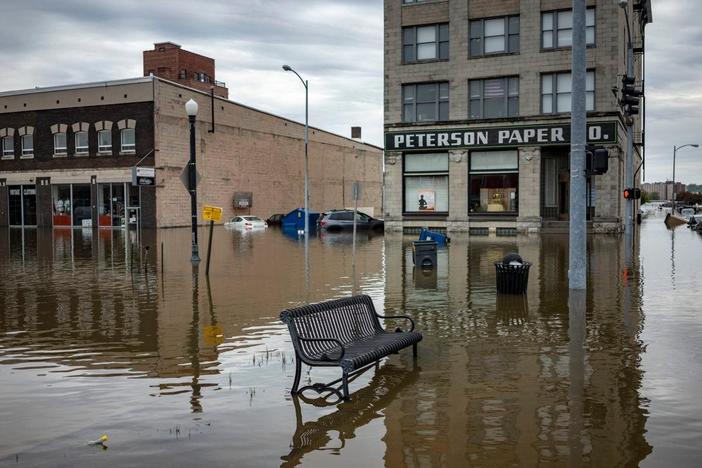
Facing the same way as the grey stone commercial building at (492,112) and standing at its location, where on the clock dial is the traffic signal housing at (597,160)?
The traffic signal housing is roughly at 12 o'clock from the grey stone commercial building.

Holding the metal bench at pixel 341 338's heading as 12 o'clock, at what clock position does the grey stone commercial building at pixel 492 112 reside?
The grey stone commercial building is roughly at 8 o'clock from the metal bench.

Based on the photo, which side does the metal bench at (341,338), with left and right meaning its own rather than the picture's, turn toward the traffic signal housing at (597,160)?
left

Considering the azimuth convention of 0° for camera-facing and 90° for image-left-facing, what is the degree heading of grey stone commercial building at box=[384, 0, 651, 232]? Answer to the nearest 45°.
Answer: approximately 0°

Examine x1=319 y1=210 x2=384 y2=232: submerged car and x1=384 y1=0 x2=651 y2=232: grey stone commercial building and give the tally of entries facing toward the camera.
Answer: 1

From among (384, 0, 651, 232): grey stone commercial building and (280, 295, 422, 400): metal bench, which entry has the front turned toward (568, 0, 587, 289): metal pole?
the grey stone commercial building

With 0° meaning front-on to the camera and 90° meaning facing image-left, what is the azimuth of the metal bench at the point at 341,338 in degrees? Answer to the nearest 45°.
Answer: approximately 315°

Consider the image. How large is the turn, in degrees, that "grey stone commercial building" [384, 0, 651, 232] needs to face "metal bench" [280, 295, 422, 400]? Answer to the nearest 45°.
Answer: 0° — it already faces it

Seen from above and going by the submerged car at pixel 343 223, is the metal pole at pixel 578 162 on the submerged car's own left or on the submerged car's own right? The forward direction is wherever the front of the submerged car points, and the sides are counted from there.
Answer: on the submerged car's own right
